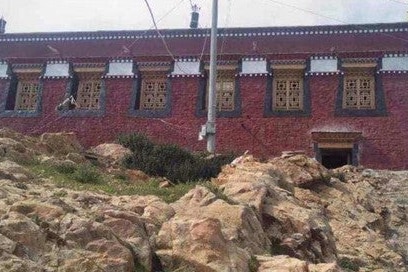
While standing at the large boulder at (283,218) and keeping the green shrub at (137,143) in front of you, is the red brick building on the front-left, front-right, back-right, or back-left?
front-right

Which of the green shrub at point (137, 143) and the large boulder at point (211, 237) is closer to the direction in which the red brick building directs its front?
the large boulder

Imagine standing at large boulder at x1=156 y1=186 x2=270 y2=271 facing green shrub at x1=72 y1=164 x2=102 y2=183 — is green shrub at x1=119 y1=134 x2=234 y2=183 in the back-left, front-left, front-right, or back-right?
front-right

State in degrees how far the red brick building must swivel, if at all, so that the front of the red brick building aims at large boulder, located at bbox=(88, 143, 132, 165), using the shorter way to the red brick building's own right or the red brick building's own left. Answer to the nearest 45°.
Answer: approximately 45° to the red brick building's own right

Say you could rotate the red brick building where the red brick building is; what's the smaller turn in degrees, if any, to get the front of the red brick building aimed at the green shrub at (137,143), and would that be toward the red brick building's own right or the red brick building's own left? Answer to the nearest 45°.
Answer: approximately 45° to the red brick building's own right

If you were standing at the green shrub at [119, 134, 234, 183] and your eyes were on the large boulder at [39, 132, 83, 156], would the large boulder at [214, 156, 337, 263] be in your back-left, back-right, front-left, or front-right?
back-left

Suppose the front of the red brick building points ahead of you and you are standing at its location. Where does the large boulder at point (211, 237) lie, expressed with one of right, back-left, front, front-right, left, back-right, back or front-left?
front

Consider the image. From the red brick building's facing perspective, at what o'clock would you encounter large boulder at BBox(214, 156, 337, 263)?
The large boulder is roughly at 12 o'clock from the red brick building.

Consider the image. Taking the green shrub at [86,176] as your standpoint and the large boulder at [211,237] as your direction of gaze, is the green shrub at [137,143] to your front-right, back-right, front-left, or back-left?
back-left

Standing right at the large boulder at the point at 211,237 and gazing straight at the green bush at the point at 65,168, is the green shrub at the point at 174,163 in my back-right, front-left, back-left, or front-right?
front-right

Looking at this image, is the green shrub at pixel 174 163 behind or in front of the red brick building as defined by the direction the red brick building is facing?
in front

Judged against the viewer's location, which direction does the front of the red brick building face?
facing the viewer

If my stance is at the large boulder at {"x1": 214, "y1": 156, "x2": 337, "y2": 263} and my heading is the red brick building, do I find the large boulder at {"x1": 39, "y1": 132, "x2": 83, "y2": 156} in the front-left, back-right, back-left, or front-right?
front-left
